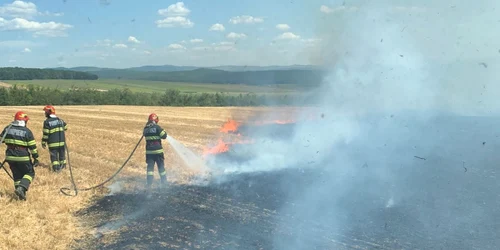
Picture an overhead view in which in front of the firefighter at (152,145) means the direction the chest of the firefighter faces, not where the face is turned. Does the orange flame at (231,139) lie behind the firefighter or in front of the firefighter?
in front

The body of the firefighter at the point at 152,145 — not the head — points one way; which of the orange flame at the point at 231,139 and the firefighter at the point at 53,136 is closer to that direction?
the orange flame

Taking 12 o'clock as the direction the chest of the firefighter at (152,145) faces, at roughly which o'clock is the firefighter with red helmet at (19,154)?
The firefighter with red helmet is roughly at 7 o'clock from the firefighter.

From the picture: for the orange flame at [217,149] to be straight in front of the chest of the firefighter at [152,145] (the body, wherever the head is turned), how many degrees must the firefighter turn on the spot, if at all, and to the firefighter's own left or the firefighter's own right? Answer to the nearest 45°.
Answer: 0° — they already face it

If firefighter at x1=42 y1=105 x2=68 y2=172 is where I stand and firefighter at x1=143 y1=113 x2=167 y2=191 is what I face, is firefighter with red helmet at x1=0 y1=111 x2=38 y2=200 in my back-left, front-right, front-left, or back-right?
front-right

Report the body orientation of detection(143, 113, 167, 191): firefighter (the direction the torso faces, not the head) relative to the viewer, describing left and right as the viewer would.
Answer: facing away from the viewer and to the right of the viewer

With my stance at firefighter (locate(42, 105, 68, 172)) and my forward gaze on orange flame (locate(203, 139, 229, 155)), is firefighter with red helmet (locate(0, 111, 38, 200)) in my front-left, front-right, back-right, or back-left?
back-right

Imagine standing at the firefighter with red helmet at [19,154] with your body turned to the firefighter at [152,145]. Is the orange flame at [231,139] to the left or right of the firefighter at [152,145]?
left

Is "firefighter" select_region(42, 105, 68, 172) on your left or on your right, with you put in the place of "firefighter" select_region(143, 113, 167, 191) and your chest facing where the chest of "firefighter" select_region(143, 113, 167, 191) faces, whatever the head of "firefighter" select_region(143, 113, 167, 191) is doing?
on your left

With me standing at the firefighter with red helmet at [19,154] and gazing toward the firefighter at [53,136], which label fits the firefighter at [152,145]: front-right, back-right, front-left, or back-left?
front-right
